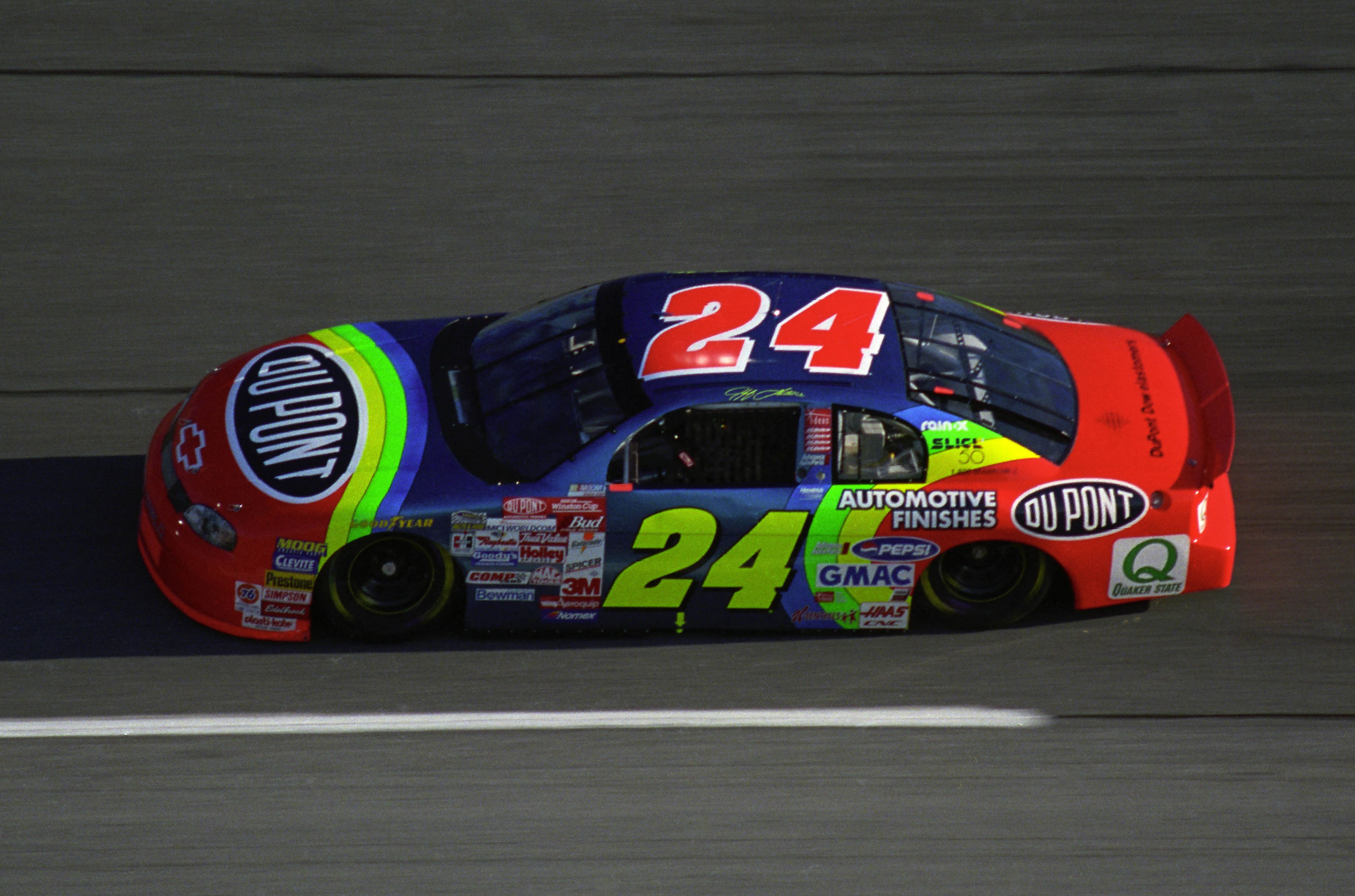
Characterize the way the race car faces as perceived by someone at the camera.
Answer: facing to the left of the viewer
